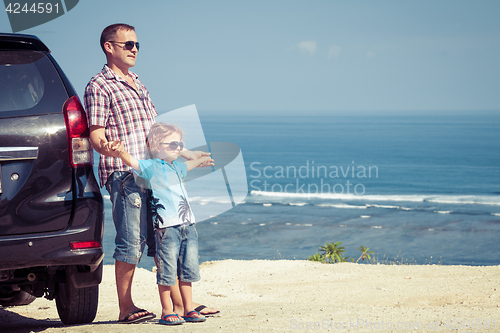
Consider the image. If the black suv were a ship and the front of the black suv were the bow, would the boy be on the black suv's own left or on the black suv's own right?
on the black suv's own right

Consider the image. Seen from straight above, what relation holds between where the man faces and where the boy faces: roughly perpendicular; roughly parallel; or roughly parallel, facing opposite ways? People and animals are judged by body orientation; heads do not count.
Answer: roughly parallel

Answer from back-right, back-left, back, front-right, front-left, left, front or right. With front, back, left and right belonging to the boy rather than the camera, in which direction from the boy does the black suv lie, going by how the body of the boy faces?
right

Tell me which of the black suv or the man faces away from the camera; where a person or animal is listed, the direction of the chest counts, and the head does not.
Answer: the black suv

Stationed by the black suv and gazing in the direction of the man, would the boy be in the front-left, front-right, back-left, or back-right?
front-right

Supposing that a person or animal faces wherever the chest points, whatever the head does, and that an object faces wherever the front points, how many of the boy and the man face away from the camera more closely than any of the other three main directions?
0

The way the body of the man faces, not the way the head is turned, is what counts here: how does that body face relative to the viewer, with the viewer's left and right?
facing the viewer and to the right of the viewer

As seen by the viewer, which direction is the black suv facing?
away from the camera

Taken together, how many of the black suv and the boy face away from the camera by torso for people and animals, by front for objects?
1

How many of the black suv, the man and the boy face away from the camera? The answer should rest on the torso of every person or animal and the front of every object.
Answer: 1
